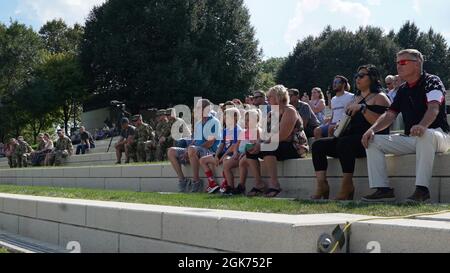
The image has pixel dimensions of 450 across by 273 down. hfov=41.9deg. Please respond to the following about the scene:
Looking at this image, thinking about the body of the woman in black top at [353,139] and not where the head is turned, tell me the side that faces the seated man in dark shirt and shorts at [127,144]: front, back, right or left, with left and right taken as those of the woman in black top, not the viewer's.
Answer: right

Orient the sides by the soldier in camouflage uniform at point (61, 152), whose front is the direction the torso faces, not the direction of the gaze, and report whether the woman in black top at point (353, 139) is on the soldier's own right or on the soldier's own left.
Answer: on the soldier's own left

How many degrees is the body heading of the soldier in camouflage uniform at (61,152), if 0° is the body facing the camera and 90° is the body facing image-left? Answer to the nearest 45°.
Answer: approximately 45°

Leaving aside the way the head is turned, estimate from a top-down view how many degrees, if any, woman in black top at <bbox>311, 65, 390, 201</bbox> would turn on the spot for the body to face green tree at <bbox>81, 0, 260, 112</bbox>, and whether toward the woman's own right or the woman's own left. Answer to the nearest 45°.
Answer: approximately 135° to the woman's own right

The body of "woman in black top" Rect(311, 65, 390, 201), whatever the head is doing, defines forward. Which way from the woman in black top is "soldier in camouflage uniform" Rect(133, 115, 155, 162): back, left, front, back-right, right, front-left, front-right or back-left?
right

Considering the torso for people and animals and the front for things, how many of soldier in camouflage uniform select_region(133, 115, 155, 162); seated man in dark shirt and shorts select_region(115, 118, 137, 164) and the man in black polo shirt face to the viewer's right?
0

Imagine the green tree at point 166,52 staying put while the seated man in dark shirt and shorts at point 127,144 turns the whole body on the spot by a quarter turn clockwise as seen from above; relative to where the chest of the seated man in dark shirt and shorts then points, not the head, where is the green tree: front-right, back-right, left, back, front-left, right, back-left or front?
front-right

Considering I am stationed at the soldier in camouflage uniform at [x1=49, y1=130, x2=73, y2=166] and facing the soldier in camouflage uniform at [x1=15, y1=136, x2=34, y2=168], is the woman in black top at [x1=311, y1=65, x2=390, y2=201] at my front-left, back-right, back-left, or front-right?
back-left

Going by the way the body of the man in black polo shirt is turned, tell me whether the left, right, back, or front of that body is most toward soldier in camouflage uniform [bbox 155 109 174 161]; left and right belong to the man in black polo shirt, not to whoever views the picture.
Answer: right

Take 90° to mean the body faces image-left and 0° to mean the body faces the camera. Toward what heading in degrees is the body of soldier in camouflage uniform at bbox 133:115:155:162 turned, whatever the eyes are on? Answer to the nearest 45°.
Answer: approximately 45°

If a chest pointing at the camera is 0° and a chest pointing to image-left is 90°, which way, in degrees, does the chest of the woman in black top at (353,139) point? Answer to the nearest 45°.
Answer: approximately 45°

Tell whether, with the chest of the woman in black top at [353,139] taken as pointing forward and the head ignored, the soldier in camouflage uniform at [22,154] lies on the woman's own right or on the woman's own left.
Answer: on the woman's own right

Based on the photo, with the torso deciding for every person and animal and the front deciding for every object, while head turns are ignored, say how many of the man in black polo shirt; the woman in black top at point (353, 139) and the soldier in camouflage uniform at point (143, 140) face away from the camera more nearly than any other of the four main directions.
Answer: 0

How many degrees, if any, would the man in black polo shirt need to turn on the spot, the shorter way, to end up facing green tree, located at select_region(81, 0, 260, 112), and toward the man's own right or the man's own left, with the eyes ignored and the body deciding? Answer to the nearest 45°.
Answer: approximately 90° to the man's own right

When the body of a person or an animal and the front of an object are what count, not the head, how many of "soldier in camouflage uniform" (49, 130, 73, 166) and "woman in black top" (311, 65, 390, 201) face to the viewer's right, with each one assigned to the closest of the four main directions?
0

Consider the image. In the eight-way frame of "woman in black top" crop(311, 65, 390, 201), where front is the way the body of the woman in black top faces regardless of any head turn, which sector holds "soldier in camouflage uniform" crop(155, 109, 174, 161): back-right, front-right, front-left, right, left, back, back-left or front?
right
